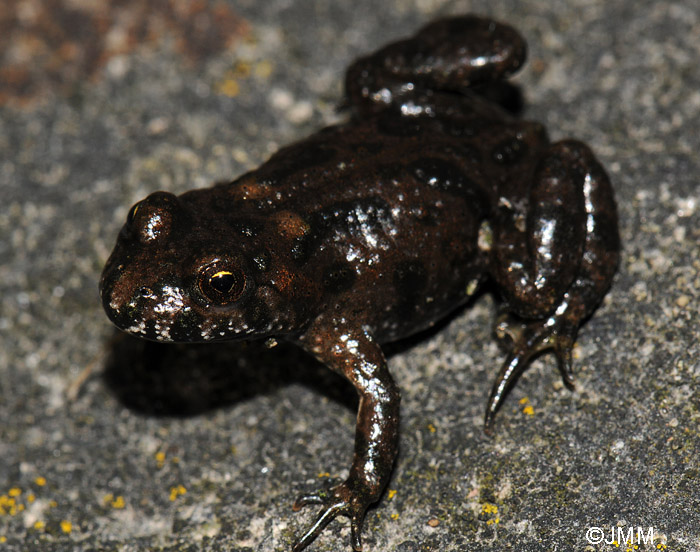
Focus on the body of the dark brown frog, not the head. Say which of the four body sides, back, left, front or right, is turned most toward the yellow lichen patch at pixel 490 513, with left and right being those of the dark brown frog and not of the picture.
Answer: left

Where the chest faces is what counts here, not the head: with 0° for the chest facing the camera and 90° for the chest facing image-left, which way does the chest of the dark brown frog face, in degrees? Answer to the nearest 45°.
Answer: approximately 45°
